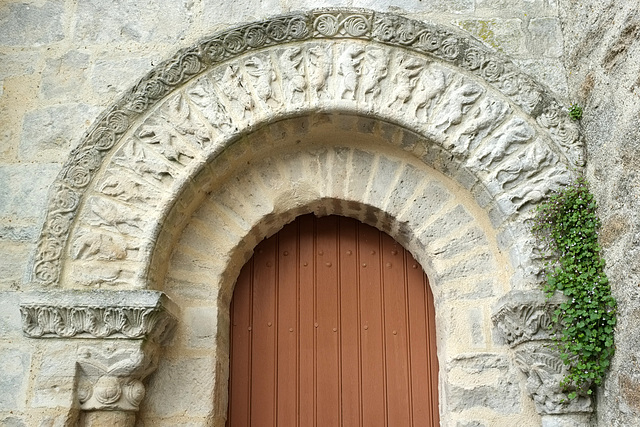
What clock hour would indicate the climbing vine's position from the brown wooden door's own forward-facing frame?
The climbing vine is roughly at 10 o'clock from the brown wooden door.

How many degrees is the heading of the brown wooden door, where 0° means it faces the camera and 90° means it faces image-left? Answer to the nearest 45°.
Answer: approximately 0°
